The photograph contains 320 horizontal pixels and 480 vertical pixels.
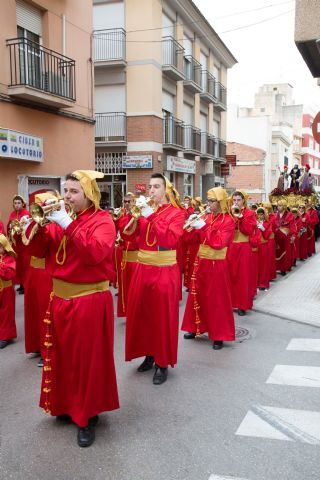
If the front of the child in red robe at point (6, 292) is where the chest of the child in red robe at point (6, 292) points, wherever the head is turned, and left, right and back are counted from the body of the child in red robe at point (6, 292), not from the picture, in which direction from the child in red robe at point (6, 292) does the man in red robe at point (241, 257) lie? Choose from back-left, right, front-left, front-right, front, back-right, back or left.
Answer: back-left

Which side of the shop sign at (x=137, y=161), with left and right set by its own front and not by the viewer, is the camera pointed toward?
front

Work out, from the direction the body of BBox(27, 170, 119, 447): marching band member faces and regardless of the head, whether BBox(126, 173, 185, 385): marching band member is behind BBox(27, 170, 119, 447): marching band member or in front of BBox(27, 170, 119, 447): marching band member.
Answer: behind

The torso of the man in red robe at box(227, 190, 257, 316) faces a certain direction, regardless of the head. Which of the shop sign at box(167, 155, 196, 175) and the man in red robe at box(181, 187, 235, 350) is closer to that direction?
the man in red robe

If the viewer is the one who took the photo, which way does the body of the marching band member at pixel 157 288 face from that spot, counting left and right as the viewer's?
facing the viewer and to the left of the viewer

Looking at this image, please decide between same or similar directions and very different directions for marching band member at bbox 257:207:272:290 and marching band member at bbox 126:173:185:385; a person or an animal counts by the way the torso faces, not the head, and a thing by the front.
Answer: same or similar directions

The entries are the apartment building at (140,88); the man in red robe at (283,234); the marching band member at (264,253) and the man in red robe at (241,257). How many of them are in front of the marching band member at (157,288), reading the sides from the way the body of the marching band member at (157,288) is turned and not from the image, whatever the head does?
0

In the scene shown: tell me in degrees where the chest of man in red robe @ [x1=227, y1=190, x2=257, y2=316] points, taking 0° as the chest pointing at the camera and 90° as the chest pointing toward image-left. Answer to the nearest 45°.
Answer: approximately 45°

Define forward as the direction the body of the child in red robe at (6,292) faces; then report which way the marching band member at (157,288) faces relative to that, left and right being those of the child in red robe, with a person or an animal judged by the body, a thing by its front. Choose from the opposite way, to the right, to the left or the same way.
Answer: the same way

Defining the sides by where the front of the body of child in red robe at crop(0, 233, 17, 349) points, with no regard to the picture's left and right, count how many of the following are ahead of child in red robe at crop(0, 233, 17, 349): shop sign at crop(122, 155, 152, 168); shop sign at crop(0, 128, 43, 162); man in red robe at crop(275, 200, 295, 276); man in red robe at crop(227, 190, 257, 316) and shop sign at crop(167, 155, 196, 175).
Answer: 0

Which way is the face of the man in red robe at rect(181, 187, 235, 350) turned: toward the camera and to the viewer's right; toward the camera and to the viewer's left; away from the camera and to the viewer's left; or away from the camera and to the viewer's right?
toward the camera and to the viewer's left

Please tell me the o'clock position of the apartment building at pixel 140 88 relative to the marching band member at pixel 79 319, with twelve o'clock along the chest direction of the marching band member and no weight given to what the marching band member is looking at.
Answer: The apartment building is roughly at 5 o'clock from the marching band member.

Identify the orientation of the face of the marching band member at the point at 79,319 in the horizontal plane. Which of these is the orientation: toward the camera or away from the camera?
toward the camera

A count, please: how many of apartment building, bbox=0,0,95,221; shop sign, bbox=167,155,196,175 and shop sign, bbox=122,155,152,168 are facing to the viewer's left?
0

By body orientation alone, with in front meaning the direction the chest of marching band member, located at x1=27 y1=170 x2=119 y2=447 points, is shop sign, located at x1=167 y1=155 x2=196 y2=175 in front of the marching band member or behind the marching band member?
behind

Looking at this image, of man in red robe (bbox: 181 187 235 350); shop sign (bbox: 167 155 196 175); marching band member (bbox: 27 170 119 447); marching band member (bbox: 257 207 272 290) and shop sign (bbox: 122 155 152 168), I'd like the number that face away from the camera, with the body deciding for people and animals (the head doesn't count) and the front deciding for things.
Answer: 0
